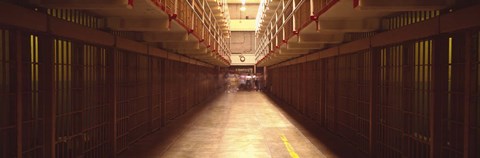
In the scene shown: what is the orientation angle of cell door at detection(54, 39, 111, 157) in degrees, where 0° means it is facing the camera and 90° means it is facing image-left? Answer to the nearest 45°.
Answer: approximately 315°
